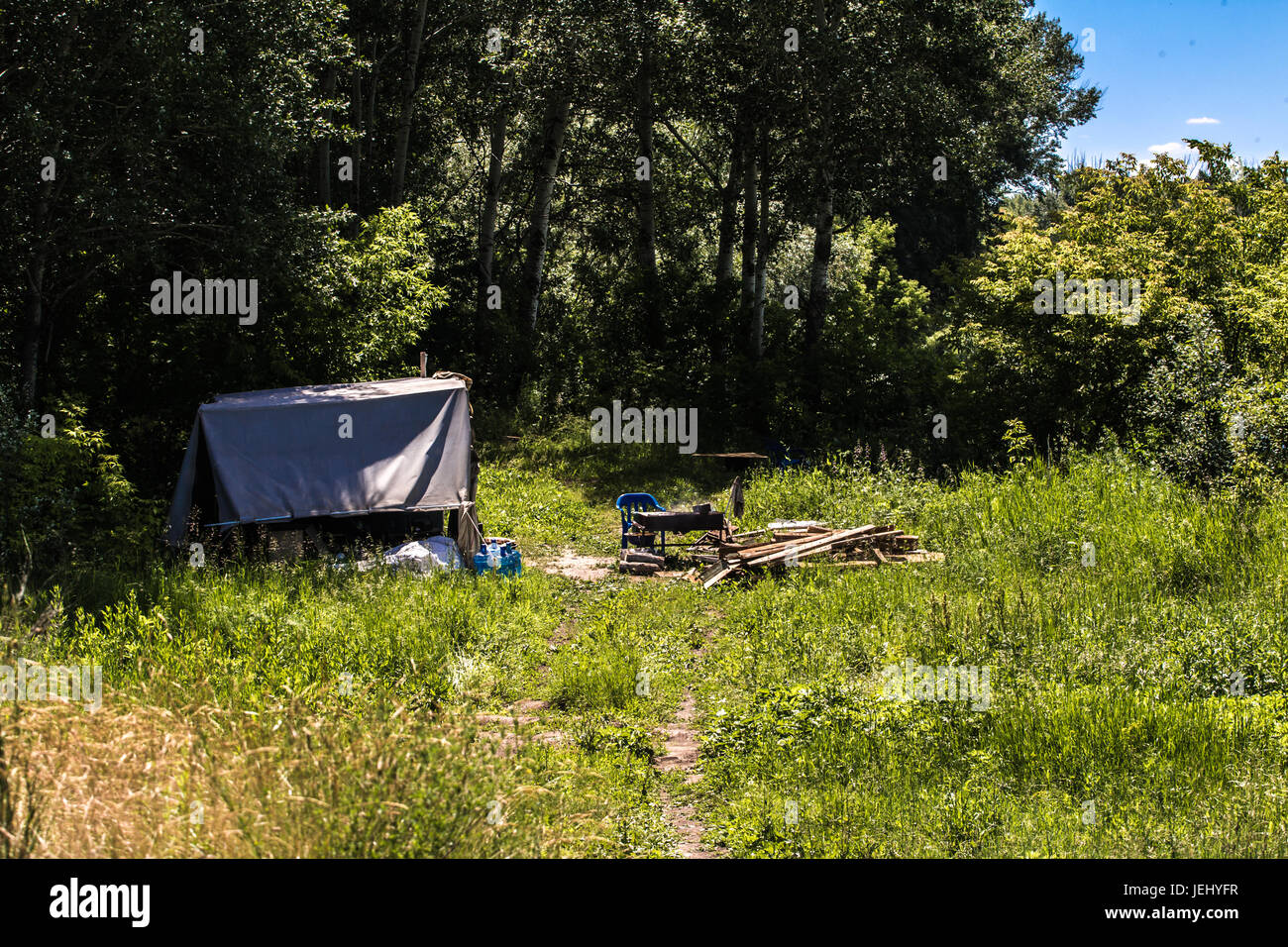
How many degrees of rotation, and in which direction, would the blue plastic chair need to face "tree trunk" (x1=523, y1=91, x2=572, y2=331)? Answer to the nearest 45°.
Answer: approximately 135° to its left

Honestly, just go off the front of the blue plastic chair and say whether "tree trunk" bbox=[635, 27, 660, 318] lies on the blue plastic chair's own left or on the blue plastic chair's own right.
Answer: on the blue plastic chair's own left

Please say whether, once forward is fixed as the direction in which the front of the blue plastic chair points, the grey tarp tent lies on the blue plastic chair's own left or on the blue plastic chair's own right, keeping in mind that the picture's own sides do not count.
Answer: on the blue plastic chair's own right

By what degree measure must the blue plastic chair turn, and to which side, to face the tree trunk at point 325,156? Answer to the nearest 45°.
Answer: approximately 180°

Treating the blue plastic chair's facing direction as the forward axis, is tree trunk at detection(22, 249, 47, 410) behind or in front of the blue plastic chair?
behind

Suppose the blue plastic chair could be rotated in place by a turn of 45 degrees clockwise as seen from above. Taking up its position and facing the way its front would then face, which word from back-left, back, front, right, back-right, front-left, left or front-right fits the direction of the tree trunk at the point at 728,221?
back

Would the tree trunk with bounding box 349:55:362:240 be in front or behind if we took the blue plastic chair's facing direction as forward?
behind

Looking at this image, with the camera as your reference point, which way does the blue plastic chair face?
facing the viewer and to the right of the viewer
